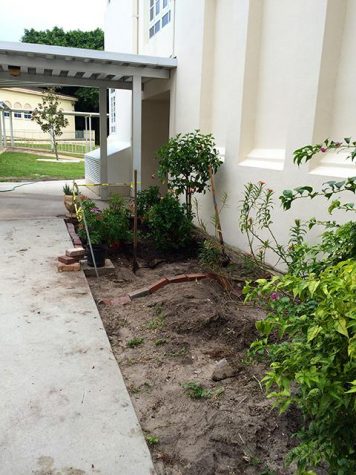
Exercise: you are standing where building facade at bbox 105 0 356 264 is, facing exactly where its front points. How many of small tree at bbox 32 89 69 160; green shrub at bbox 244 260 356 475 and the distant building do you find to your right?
2

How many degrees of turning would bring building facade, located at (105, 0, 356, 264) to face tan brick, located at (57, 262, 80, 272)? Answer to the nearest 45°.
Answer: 0° — it already faces it

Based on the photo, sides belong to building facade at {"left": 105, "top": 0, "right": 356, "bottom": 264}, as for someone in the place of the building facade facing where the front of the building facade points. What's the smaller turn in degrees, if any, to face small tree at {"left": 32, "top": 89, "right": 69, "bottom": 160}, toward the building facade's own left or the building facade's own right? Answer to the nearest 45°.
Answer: approximately 90° to the building facade's own right

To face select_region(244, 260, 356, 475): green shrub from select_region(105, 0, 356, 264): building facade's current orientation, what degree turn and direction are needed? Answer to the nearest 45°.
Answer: approximately 45° to its left

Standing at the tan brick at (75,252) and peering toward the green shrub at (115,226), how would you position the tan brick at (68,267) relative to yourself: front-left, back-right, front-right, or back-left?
back-right

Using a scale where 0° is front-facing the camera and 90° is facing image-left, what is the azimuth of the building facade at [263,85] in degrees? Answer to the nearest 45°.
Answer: approximately 45°
